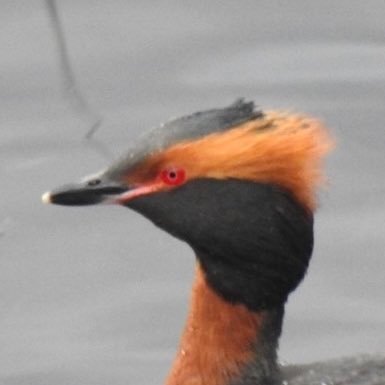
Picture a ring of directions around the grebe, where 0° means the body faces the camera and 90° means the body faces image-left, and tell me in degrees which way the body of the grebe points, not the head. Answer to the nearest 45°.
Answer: approximately 90°
